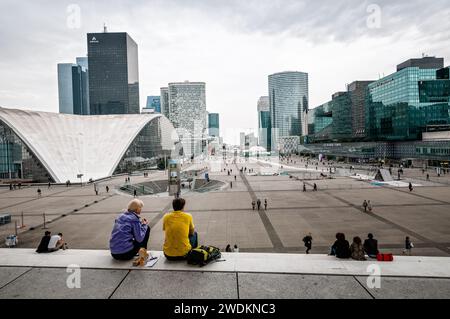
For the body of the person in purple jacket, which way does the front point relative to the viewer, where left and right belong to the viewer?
facing away from the viewer and to the right of the viewer

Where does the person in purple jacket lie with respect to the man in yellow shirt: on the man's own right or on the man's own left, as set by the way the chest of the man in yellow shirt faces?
on the man's own left

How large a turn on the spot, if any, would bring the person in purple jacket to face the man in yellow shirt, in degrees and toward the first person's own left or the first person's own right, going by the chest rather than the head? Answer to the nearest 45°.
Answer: approximately 90° to the first person's own right

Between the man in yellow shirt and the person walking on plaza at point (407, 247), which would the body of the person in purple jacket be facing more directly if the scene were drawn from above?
the person walking on plaza

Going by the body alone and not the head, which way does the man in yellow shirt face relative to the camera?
away from the camera

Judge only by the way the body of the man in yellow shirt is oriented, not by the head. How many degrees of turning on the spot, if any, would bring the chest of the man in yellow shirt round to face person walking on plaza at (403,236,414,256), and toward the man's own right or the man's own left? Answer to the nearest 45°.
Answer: approximately 45° to the man's own right
